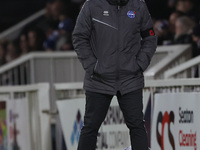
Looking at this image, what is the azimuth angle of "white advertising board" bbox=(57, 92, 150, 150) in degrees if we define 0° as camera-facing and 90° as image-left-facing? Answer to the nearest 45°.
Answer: approximately 0°

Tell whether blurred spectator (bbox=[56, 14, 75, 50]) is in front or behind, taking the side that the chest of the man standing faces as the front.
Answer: behind

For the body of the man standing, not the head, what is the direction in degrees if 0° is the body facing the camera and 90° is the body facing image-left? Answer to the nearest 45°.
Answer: approximately 0°

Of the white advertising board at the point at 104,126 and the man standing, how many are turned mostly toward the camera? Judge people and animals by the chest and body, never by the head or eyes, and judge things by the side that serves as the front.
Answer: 2

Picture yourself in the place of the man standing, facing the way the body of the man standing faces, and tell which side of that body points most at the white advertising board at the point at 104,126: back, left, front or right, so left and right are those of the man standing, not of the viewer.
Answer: back
